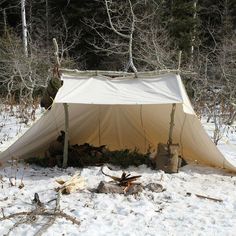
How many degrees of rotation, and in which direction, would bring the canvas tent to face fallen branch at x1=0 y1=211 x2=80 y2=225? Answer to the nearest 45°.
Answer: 0° — it already faces it

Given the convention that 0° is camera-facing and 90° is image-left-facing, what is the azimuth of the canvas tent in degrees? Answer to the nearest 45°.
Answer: approximately 0°

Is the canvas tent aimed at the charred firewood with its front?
yes

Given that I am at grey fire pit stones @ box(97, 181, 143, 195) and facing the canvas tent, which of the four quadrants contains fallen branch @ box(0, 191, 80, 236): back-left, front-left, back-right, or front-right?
back-left

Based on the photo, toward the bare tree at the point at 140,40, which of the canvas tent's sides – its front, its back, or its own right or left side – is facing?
back

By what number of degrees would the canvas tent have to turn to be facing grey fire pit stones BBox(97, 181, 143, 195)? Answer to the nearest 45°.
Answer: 0° — it already faces it

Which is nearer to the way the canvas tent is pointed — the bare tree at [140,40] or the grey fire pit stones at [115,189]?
the grey fire pit stones
